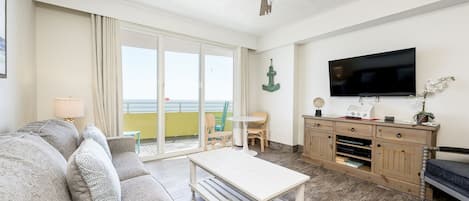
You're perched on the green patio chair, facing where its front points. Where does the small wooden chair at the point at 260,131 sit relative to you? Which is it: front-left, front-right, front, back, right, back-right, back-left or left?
back

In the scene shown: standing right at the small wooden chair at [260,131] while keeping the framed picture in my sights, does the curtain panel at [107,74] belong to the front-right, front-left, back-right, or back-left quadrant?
front-right

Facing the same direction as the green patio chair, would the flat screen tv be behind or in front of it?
behind

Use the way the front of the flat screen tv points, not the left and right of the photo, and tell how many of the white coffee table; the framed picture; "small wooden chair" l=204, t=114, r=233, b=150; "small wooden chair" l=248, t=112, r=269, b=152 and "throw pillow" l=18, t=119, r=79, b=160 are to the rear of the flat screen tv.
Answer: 0

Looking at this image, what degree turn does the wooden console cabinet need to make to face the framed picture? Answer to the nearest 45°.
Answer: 0° — it already faces it

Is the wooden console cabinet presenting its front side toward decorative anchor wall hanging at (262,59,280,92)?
no

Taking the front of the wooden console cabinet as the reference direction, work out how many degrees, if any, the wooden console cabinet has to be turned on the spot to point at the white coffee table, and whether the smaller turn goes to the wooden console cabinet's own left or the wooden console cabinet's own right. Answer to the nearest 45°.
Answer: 0° — it already faces it

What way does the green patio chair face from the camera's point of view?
to the viewer's left

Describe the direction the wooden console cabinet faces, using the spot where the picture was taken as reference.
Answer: facing the viewer and to the left of the viewer

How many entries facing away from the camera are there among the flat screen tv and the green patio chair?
0

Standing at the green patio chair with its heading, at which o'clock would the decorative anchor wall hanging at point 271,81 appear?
The decorative anchor wall hanging is roughly at 6 o'clock from the green patio chair.

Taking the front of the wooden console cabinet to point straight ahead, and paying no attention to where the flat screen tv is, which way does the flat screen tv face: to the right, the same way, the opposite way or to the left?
the same way

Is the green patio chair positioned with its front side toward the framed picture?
no
